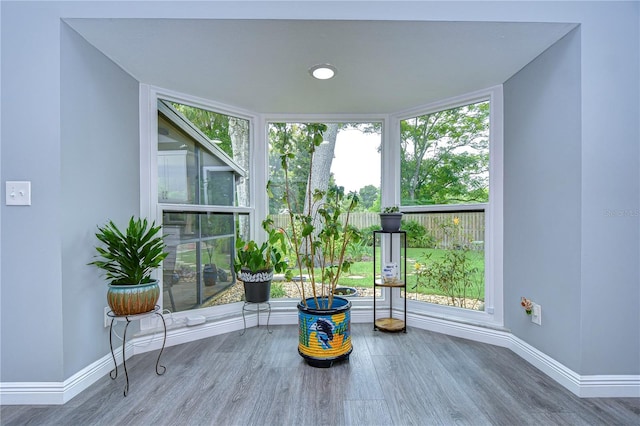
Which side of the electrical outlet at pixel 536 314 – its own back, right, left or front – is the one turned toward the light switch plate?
front

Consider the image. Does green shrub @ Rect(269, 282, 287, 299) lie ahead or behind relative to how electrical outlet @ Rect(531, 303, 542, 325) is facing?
ahead

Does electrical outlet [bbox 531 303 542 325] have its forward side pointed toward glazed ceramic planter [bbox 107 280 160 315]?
yes

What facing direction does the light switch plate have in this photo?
toward the camera

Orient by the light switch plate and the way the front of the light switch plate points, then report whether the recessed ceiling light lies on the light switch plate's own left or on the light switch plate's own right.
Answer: on the light switch plate's own left

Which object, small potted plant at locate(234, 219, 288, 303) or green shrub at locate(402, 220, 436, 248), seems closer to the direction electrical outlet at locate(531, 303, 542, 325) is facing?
the small potted plant

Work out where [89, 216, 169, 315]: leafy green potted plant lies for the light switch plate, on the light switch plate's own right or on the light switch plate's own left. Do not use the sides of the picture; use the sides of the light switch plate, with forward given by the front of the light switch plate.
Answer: on the light switch plate's own left

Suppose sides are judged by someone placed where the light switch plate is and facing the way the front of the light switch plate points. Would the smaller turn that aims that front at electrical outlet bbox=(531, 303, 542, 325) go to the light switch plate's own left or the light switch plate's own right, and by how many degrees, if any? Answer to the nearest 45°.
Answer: approximately 45° to the light switch plate's own left

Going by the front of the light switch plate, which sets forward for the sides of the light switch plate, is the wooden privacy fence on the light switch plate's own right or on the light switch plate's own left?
on the light switch plate's own left

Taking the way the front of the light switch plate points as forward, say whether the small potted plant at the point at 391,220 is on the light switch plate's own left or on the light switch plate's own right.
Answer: on the light switch plate's own left

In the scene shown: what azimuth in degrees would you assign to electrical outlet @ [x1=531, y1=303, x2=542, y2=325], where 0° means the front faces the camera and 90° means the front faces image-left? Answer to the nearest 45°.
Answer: approximately 45°

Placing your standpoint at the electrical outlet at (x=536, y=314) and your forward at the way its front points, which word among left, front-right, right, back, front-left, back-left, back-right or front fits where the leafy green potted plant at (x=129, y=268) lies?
front

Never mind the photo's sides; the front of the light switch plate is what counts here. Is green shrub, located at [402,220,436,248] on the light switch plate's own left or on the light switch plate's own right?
on the light switch plate's own left

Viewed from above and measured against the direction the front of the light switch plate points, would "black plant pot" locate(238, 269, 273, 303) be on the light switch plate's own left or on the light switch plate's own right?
on the light switch plate's own left

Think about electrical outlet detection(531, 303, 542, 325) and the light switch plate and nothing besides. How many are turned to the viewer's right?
0

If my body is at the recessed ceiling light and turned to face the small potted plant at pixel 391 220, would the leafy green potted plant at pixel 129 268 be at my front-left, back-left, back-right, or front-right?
back-left
